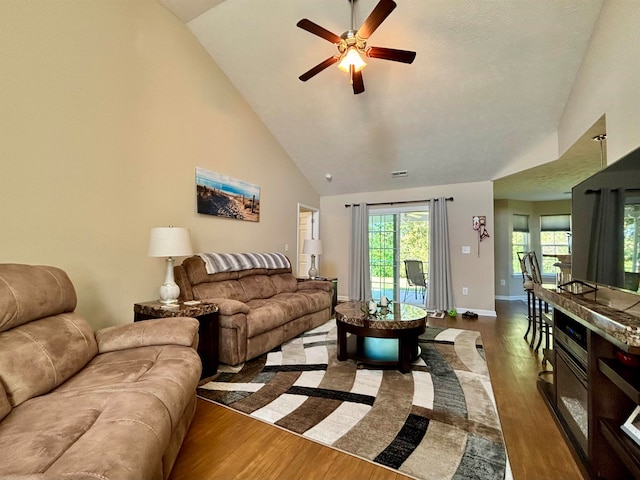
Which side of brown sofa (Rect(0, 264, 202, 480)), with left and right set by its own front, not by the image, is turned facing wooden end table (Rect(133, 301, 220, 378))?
left

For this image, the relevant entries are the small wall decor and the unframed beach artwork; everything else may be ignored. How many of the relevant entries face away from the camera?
0

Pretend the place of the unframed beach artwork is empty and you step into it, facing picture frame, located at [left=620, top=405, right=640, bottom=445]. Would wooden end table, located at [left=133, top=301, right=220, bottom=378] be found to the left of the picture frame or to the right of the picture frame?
right

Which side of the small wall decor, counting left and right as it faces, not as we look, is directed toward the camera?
front

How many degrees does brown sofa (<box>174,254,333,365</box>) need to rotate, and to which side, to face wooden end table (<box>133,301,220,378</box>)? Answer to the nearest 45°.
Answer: approximately 90° to its right

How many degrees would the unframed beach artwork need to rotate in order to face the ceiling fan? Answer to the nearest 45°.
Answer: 0° — it already faces it

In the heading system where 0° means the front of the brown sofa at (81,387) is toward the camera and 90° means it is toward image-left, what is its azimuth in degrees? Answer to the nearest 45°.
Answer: approximately 315°

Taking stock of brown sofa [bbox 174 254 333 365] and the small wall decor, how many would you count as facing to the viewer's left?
0

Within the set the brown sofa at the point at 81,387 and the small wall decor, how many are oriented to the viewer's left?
0

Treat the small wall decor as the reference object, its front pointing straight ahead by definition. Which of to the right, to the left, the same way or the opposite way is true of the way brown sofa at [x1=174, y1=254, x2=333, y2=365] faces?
to the left

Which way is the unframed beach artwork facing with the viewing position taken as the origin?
facing the viewer and to the right of the viewer

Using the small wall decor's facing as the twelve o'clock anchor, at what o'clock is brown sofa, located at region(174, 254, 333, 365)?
The brown sofa is roughly at 1 o'clock from the small wall decor.

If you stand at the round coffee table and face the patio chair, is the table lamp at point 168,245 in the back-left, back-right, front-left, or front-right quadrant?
back-left

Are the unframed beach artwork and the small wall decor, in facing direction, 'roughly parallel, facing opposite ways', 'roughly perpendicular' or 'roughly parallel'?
roughly perpendicular
